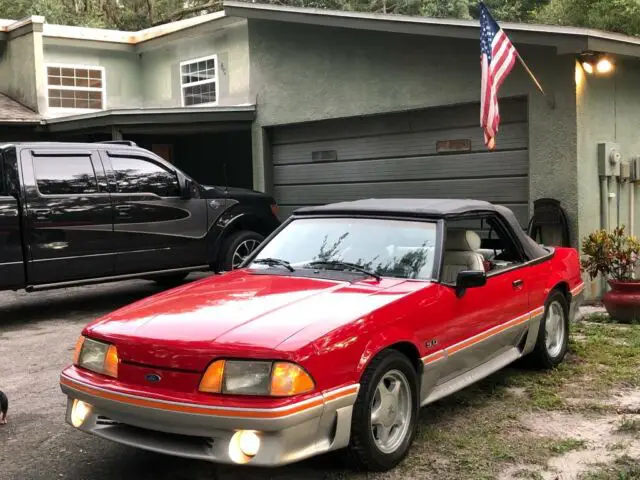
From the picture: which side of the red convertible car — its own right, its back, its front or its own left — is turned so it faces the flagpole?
back

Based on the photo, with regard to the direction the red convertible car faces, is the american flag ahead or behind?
behind

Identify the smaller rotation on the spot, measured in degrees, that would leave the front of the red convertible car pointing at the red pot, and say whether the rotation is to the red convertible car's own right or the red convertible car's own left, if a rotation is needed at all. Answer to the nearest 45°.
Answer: approximately 180°

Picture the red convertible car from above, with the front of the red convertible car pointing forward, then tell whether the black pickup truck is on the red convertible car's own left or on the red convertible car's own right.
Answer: on the red convertible car's own right

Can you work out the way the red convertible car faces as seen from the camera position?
facing the viewer and to the left of the viewer

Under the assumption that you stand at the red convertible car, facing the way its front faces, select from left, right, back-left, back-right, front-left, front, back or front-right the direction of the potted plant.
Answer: back
